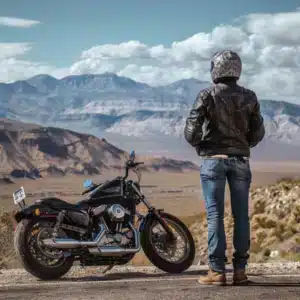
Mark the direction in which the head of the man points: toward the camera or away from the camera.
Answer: away from the camera

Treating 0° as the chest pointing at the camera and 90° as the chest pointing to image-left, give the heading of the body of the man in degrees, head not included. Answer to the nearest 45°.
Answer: approximately 180°

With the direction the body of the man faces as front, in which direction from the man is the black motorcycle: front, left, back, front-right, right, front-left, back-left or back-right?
front-left
